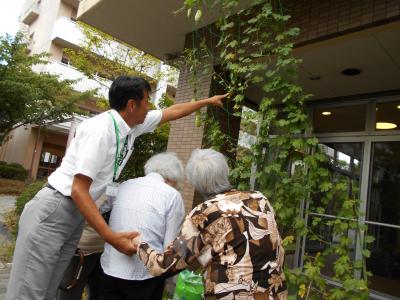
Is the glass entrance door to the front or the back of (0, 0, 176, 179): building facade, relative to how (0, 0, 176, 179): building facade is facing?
to the front

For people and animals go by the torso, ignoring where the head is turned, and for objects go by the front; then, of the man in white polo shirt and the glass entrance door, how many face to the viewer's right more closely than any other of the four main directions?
1

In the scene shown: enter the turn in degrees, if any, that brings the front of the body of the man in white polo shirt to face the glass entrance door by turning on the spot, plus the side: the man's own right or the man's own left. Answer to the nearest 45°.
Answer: approximately 45° to the man's own left

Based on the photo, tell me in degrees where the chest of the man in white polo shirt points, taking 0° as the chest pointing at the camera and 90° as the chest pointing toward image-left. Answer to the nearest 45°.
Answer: approximately 270°

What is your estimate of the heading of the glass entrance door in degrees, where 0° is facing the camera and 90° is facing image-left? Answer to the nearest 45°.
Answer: approximately 45°

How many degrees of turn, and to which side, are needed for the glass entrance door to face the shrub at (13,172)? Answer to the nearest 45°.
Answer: approximately 45° to its right

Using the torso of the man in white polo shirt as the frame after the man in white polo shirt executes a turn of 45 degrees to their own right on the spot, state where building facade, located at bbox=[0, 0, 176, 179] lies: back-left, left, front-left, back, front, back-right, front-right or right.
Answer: back-left

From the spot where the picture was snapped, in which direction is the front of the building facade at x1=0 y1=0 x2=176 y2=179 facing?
facing the viewer and to the right of the viewer

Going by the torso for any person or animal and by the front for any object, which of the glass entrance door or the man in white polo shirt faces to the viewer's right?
the man in white polo shirt

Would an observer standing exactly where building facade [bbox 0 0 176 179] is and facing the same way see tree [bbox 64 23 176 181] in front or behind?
in front

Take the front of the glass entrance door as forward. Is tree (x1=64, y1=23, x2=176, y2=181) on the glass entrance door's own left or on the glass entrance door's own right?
on the glass entrance door's own right

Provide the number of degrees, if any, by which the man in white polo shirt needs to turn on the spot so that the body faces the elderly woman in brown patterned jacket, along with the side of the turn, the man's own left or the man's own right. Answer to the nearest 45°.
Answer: approximately 45° to the man's own right
